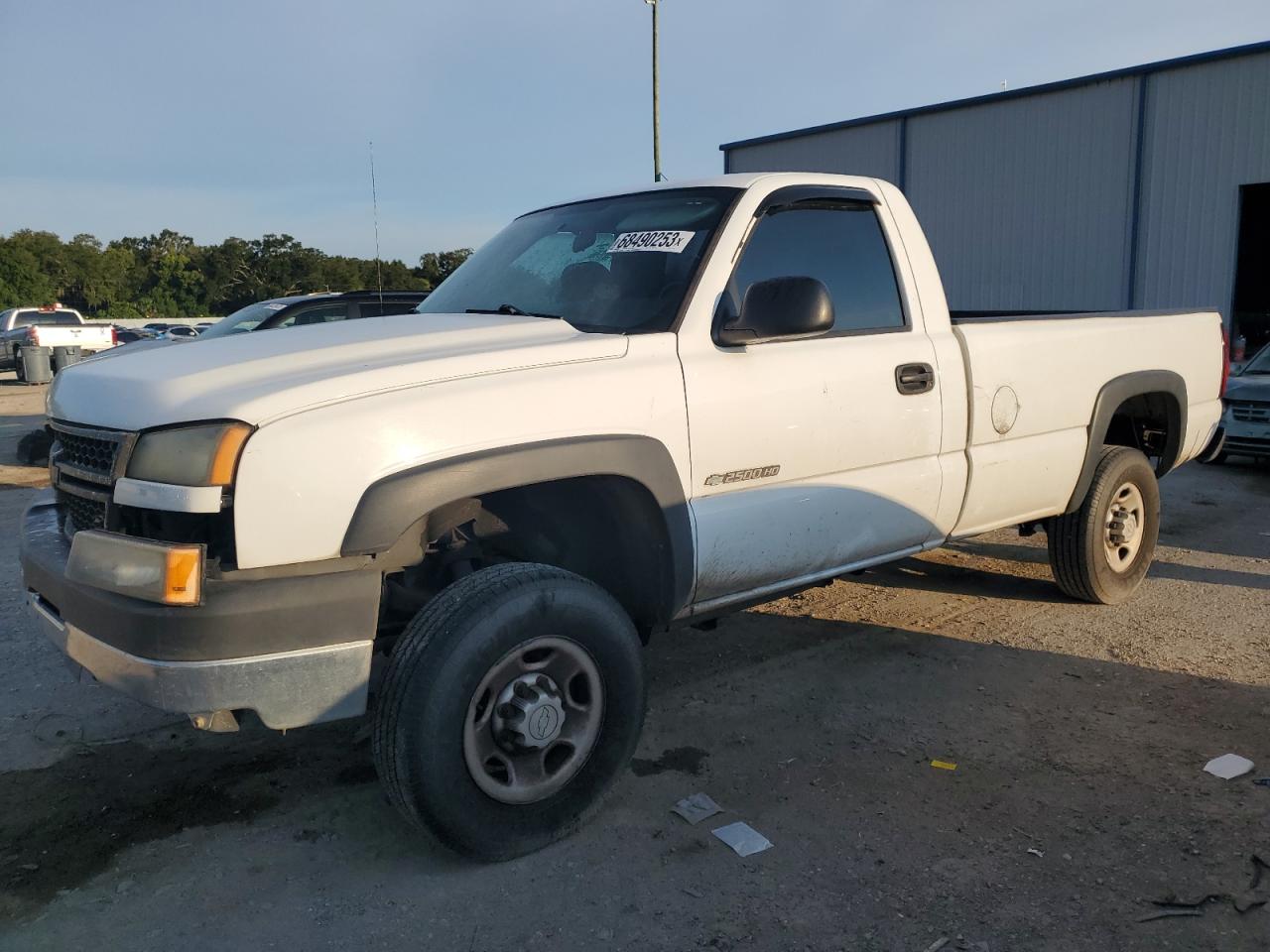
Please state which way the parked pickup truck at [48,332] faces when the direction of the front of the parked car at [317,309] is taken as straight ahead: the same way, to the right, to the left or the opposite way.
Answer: to the right

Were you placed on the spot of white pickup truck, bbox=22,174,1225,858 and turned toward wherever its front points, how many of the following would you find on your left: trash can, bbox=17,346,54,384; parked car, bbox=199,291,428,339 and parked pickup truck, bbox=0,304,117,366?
0

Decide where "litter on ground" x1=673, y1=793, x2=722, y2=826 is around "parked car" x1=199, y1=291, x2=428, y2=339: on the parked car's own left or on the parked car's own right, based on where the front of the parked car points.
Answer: on the parked car's own left

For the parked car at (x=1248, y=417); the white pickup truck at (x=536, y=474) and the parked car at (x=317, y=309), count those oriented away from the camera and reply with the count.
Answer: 0

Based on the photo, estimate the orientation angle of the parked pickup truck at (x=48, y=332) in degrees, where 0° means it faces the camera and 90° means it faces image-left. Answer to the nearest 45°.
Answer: approximately 135°

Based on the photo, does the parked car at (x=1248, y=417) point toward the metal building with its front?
no

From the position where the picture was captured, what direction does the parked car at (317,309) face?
facing the viewer and to the left of the viewer

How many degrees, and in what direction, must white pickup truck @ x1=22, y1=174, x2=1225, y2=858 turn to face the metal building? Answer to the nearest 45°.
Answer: approximately 180°

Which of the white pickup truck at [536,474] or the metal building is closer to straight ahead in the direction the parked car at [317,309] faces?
the white pickup truck

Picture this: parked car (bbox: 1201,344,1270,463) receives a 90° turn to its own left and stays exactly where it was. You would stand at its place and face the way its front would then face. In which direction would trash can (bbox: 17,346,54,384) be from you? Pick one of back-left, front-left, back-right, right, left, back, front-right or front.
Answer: back-right

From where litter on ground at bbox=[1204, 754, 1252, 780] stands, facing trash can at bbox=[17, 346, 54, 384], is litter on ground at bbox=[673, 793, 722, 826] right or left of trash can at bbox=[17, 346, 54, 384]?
left

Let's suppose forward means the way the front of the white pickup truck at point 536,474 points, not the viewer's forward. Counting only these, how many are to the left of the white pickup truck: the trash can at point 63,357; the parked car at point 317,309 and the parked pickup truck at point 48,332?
0

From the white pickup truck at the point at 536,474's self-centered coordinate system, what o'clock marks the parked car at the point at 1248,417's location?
The parked car is roughly at 6 o'clock from the white pickup truck.

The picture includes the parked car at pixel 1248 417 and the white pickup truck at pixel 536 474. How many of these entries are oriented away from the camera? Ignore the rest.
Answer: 0
